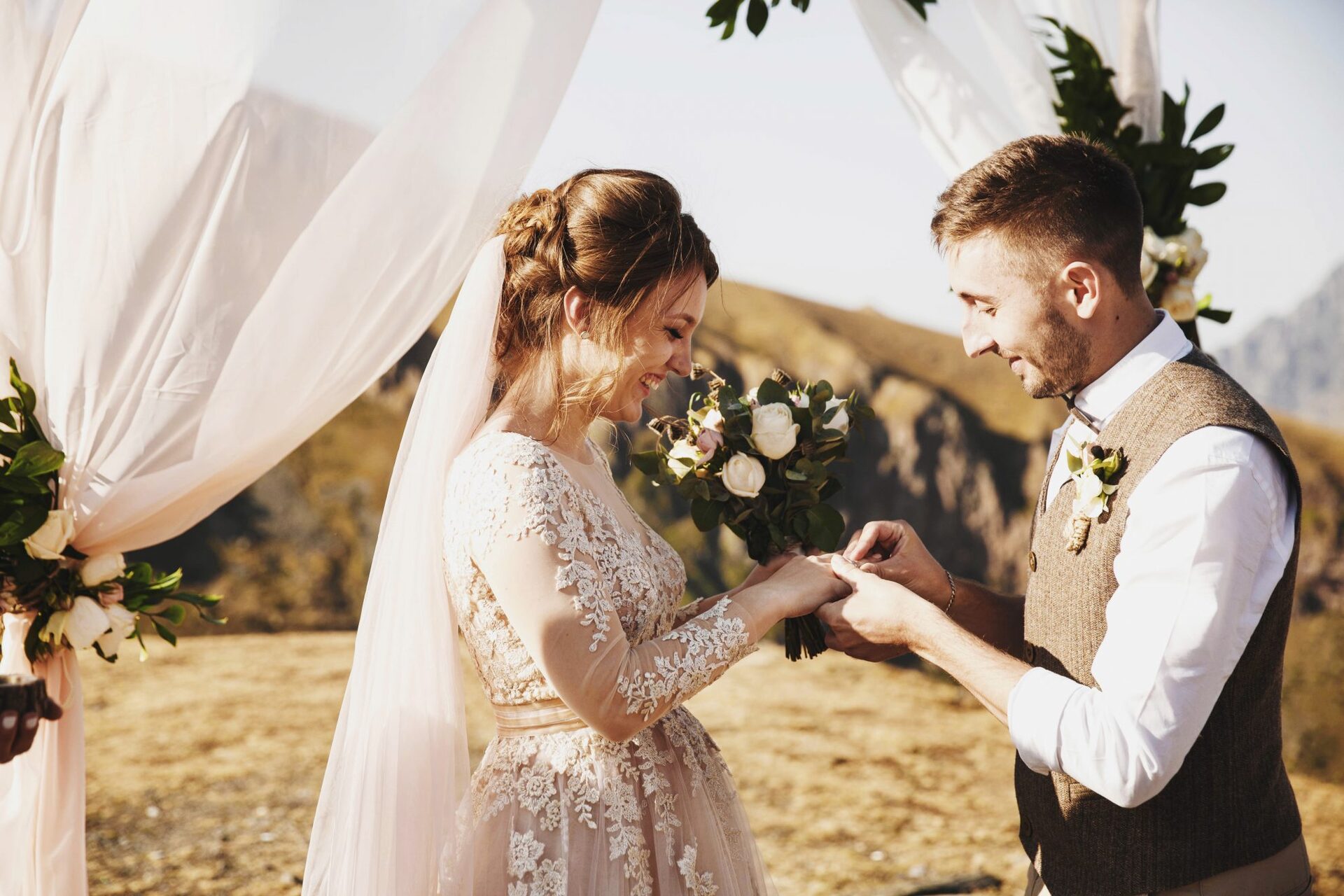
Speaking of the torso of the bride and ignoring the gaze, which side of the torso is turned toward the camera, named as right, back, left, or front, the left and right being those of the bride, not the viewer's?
right

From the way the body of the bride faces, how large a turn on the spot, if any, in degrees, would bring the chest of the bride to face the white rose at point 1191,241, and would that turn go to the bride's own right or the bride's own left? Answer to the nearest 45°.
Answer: approximately 45° to the bride's own left

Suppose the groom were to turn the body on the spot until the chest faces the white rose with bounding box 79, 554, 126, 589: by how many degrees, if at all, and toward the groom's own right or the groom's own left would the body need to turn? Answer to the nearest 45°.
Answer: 0° — they already face it

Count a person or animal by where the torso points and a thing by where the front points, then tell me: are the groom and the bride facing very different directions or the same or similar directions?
very different directions

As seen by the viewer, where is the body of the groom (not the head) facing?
to the viewer's left

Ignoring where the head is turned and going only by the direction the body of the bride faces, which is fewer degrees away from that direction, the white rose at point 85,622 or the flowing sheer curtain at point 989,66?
the flowing sheer curtain

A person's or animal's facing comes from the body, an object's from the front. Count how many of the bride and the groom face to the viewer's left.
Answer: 1

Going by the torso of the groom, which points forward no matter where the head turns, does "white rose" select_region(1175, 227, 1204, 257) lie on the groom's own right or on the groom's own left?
on the groom's own right

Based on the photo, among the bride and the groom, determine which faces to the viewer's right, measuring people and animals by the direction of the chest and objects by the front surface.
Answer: the bride

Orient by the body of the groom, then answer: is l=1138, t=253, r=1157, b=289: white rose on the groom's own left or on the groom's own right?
on the groom's own right

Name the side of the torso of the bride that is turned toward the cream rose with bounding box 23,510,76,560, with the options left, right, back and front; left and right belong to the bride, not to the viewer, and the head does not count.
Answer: back

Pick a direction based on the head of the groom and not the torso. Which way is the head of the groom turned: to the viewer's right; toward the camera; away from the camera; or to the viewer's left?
to the viewer's left

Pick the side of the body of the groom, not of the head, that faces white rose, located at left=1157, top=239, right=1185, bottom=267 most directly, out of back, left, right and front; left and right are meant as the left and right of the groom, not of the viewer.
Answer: right
